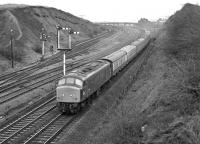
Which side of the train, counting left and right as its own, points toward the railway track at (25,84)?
right

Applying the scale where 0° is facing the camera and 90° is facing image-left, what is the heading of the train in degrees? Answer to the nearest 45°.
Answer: approximately 45°

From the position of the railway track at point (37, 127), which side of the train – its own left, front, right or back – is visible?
front
